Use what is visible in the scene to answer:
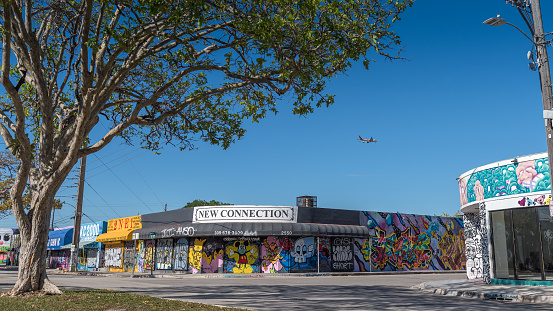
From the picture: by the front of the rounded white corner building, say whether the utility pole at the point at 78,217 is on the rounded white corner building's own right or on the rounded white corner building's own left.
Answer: on the rounded white corner building's own right

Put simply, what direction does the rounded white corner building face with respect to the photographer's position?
facing the viewer and to the left of the viewer

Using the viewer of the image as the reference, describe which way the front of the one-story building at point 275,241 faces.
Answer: facing the viewer

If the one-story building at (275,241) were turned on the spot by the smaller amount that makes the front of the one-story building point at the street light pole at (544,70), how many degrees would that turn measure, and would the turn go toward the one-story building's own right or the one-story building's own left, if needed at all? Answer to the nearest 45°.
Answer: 0° — it already faces it

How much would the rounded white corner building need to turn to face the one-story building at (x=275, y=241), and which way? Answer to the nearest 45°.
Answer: approximately 90° to its right

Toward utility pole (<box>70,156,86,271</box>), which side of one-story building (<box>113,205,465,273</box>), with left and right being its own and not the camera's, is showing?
right

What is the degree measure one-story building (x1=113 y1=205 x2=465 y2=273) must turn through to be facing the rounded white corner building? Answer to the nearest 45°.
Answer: approximately 45° to its left

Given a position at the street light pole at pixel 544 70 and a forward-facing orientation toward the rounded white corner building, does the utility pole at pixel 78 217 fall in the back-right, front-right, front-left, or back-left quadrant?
front-left

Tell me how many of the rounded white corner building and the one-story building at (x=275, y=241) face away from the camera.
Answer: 0

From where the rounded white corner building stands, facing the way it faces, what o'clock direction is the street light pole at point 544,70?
The street light pole is roughly at 10 o'clock from the rounded white corner building.
